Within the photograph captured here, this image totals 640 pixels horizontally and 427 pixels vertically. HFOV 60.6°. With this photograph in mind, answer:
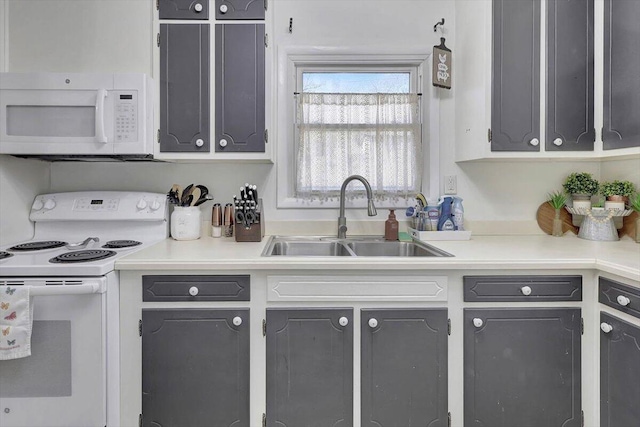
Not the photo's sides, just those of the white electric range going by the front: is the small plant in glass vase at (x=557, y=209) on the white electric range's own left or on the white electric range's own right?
on the white electric range's own left

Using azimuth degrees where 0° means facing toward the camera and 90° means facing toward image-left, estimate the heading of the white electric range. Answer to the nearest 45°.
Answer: approximately 0°

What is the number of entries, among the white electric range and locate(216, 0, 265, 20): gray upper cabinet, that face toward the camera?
2

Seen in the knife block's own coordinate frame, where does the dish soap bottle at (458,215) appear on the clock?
The dish soap bottle is roughly at 9 o'clock from the knife block.

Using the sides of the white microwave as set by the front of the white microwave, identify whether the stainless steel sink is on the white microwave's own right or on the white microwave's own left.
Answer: on the white microwave's own left

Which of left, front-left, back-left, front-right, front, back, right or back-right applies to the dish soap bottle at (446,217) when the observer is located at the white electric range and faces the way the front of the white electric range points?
left
